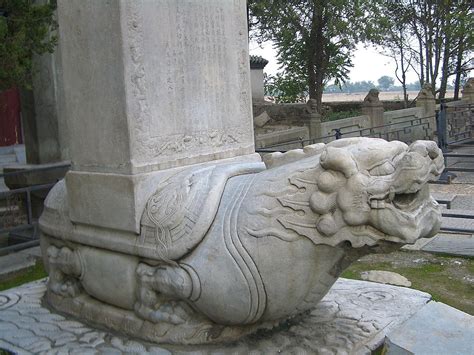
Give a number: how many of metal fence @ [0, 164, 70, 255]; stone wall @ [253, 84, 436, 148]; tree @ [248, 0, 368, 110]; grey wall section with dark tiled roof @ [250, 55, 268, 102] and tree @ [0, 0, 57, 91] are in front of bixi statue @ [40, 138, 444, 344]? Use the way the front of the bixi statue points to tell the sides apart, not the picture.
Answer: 0

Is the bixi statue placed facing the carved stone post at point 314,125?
no

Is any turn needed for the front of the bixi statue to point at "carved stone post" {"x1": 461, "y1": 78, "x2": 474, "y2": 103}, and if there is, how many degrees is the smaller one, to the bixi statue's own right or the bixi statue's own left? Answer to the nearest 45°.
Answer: approximately 90° to the bixi statue's own left

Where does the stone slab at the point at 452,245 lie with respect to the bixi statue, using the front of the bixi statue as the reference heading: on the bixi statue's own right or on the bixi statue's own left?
on the bixi statue's own left

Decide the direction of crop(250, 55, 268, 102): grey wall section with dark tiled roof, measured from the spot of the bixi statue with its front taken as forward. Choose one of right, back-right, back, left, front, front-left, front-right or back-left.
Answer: back-left

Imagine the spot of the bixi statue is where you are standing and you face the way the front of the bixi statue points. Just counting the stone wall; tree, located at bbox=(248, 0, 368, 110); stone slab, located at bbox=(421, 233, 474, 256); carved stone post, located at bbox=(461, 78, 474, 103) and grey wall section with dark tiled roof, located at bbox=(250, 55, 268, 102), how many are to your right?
0

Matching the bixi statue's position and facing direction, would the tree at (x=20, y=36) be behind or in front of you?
behind

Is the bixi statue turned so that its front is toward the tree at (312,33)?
no

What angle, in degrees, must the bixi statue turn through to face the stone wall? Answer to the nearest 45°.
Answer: approximately 135° to its left

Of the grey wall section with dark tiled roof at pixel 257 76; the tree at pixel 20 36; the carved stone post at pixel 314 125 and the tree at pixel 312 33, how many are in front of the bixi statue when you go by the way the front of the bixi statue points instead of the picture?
0

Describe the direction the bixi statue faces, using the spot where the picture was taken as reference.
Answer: facing the viewer and to the right of the viewer

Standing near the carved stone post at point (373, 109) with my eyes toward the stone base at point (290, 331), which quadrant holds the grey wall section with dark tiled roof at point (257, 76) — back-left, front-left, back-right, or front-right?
back-right

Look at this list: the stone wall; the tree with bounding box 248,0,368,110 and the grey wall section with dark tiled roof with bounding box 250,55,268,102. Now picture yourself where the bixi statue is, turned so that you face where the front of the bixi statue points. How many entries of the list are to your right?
0

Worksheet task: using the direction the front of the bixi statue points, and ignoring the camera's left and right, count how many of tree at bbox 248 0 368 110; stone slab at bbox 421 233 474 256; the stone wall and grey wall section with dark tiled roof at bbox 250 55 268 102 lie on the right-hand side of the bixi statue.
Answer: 0

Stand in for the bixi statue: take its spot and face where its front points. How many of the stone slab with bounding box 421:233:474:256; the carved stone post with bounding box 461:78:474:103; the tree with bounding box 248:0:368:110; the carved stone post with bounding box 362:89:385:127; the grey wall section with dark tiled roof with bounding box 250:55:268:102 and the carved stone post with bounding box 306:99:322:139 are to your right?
0
